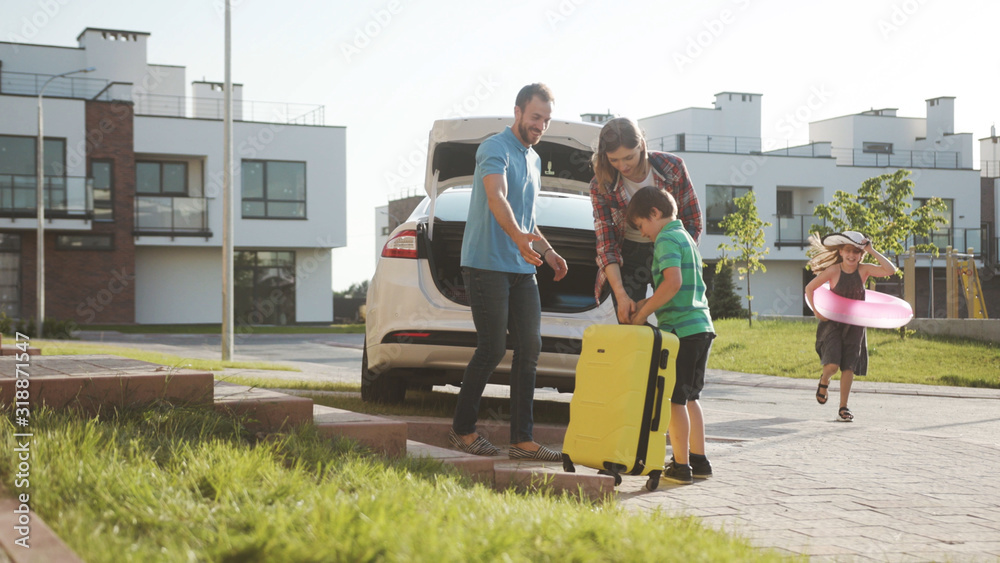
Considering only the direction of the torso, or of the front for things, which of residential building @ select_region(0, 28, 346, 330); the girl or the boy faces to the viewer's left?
the boy

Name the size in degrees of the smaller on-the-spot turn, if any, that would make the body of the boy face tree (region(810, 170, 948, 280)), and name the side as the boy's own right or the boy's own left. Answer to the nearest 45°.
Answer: approximately 90° to the boy's own right

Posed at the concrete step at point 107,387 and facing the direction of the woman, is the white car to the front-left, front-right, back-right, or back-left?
front-left

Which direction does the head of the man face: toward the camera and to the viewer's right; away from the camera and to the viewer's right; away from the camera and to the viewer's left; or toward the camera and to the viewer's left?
toward the camera and to the viewer's right

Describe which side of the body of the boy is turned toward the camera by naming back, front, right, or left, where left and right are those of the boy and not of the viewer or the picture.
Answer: left

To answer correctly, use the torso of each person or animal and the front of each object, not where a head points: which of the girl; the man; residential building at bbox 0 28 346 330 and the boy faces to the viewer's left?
the boy

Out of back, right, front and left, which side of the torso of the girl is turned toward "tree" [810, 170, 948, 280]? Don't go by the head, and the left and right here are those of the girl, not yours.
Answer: back

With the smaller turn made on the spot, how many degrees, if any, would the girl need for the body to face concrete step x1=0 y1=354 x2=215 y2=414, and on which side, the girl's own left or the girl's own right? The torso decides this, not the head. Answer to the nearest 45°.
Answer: approximately 45° to the girl's own right

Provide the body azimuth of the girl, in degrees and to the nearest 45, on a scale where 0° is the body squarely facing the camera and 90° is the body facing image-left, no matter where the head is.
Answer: approximately 0°

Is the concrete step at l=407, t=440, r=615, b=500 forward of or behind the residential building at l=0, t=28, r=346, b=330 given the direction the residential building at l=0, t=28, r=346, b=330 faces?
forward

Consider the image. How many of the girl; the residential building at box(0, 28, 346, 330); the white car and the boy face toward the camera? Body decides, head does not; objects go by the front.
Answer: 2

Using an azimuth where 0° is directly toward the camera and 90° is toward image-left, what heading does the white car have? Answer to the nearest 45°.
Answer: approximately 180°

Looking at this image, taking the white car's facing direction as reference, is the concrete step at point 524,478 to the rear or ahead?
to the rear

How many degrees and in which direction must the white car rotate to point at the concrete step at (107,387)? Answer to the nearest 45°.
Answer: approximately 135° to its left

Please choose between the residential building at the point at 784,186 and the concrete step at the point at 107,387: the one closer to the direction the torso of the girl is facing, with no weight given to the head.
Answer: the concrete step

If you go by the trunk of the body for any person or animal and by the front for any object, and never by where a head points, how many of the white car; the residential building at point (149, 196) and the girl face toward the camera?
2

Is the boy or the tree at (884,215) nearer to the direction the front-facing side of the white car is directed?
the tree

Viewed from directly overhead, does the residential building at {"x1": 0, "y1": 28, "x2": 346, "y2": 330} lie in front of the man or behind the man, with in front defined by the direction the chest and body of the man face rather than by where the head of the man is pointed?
behind

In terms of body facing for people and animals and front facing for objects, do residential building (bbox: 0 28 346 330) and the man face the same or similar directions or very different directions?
same or similar directions

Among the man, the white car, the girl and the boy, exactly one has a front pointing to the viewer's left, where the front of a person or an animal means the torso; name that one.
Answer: the boy
